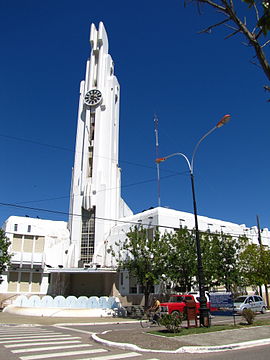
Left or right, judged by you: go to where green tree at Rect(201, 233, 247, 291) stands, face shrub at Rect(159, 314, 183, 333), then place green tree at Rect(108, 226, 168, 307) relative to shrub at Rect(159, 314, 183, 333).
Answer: right

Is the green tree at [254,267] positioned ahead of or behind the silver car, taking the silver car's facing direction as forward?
behind

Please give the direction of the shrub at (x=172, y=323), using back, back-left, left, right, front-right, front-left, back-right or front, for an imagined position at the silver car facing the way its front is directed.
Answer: front-left

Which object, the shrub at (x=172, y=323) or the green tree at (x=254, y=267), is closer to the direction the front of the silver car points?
the shrub

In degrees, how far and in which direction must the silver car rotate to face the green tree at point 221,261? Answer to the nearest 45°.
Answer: approximately 90° to its right

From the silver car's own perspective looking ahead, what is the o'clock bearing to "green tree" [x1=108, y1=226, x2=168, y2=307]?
The green tree is roughly at 1 o'clock from the silver car.
